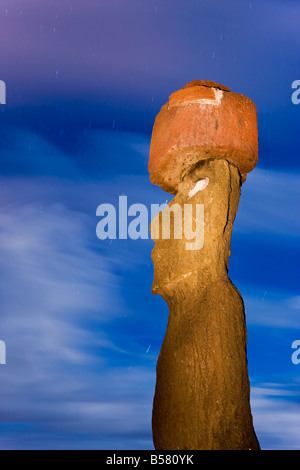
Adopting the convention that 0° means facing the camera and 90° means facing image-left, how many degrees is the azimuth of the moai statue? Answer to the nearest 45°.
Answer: approximately 90°
